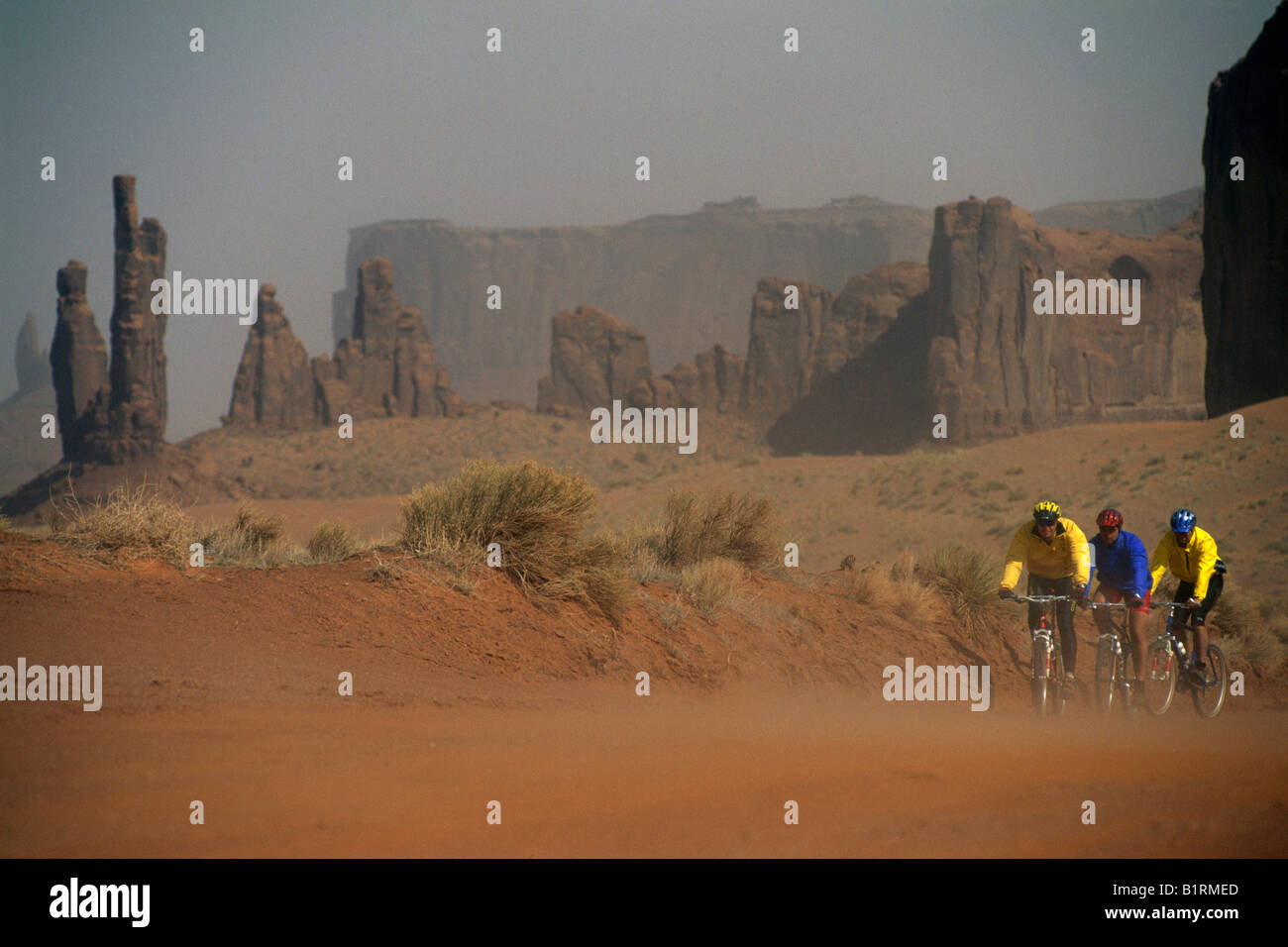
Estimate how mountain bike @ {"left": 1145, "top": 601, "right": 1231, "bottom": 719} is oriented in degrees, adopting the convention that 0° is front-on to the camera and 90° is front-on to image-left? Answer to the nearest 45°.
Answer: approximately 45°

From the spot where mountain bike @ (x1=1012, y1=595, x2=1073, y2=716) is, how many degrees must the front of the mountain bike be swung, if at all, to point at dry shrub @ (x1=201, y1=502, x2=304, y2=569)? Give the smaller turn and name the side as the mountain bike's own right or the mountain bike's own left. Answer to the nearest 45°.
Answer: approximately 90° to the mountain bike's own right

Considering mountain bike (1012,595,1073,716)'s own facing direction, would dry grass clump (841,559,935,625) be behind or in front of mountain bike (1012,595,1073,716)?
behind

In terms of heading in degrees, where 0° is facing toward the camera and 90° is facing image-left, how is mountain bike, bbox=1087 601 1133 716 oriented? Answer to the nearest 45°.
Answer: approximately 45°

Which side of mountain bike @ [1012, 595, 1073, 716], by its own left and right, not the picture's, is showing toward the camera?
front

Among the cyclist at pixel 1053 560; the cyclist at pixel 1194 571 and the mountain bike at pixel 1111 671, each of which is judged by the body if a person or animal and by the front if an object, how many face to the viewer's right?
0

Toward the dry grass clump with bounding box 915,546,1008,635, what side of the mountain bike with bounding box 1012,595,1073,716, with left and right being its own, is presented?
back

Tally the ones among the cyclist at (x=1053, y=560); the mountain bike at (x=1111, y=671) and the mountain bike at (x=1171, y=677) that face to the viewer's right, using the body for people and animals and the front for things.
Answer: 0
